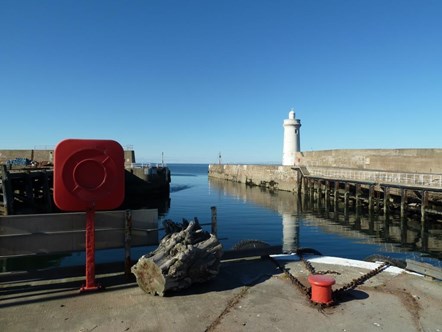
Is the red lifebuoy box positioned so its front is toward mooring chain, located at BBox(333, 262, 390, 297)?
no

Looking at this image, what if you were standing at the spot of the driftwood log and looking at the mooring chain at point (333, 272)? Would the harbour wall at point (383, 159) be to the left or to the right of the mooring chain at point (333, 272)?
left

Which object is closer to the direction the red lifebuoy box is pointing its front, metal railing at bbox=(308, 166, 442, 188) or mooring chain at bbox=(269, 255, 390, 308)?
the mooring chain

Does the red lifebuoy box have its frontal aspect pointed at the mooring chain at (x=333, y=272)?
no

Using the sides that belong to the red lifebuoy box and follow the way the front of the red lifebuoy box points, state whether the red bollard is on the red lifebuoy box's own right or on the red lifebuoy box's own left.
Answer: on the red lifebuoy box's own left

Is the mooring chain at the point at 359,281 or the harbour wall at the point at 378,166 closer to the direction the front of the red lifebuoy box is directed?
the mooring chain

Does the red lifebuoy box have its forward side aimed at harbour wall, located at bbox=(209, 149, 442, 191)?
no

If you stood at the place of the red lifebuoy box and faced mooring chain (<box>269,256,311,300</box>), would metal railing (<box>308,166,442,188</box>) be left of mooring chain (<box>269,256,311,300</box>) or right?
left

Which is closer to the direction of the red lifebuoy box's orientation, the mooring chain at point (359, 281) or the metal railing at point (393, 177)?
the mooring chain

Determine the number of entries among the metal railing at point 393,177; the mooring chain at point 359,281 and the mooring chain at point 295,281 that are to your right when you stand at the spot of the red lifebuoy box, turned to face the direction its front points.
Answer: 0

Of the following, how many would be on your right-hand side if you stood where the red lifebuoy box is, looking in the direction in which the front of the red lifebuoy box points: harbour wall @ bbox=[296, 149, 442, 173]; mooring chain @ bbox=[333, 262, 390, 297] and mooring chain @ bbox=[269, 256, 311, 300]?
0

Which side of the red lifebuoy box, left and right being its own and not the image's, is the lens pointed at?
front

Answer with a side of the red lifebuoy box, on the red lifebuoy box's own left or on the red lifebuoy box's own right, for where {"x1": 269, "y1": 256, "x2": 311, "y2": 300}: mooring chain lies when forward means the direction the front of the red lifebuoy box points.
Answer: on the red lifebuoy box's own left

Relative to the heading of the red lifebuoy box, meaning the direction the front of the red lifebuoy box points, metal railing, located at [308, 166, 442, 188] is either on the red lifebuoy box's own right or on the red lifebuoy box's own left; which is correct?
on the red lifebuoy box's own left

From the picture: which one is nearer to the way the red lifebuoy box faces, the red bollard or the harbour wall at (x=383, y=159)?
the red bollard
